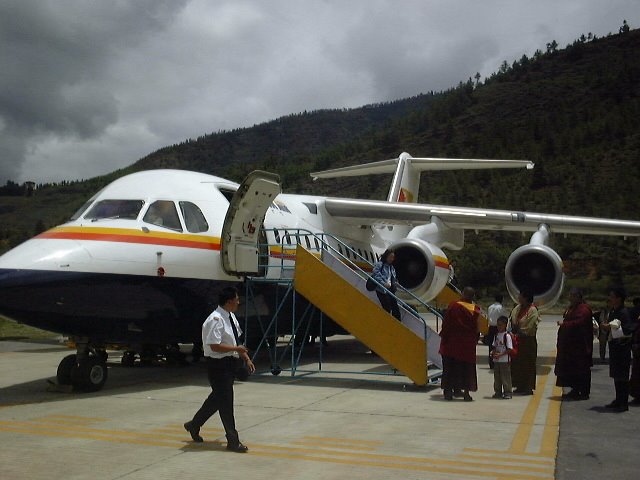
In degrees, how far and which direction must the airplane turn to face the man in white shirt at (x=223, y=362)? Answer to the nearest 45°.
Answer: approximately 45° to its left

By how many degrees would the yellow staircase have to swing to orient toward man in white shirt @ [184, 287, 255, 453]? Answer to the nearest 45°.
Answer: approximately 90° to its right

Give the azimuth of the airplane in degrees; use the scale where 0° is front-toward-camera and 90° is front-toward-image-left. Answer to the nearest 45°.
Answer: approximately 45°

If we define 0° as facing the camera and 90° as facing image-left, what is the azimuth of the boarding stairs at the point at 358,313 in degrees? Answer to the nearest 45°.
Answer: approximately 270°

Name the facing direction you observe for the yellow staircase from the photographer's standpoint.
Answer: facing to the right of the viewer
